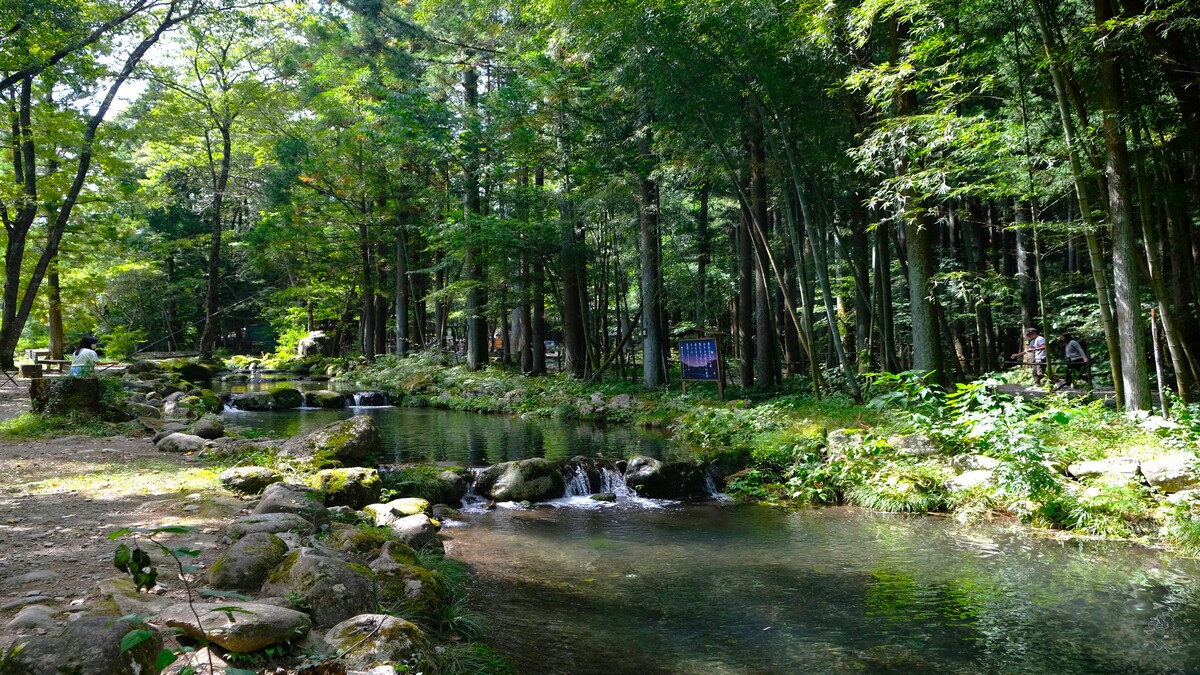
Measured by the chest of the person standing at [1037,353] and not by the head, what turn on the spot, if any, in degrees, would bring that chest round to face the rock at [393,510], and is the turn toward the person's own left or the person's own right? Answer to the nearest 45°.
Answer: approximately 45° to the person's own left

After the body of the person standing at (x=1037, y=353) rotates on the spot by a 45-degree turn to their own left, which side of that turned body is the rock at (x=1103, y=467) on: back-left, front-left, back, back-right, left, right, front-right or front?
front-left

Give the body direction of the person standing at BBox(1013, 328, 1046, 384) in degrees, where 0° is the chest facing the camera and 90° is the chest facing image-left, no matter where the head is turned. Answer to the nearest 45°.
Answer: approximately 90°

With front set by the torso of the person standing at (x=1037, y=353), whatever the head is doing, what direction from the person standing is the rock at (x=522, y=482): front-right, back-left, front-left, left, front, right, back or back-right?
front-left

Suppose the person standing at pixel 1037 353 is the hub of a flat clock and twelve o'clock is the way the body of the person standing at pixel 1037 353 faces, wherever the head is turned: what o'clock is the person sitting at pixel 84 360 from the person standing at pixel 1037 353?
the person sitting at pixel 84 360 is roughly at 11 o'clock from the person standing at pixel 1037 353.

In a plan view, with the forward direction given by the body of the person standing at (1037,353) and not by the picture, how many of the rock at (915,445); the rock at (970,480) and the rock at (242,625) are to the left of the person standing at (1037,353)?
3

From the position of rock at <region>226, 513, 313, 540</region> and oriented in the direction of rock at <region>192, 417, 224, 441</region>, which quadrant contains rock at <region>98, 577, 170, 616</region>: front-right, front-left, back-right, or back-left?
back-left

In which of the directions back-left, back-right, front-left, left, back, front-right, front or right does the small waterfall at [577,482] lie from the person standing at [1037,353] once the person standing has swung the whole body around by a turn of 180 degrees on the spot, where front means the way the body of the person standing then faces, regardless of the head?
back-right

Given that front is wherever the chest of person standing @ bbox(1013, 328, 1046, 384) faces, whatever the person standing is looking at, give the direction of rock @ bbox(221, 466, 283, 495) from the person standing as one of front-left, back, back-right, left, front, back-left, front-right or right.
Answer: front-left

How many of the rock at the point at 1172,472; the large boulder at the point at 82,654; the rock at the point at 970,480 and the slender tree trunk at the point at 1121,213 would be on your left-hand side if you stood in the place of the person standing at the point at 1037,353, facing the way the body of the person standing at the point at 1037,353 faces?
4

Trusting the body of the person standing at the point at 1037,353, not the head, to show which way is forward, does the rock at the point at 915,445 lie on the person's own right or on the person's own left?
on the person's own left

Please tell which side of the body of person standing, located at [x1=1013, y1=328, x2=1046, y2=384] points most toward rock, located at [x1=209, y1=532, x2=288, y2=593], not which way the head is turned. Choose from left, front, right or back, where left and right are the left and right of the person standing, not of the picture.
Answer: left

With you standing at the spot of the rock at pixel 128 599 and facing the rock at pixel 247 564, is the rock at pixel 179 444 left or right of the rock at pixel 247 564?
left

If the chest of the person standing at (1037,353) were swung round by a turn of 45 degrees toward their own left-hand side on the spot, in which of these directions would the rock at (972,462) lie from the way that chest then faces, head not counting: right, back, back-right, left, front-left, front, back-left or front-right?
front-left
